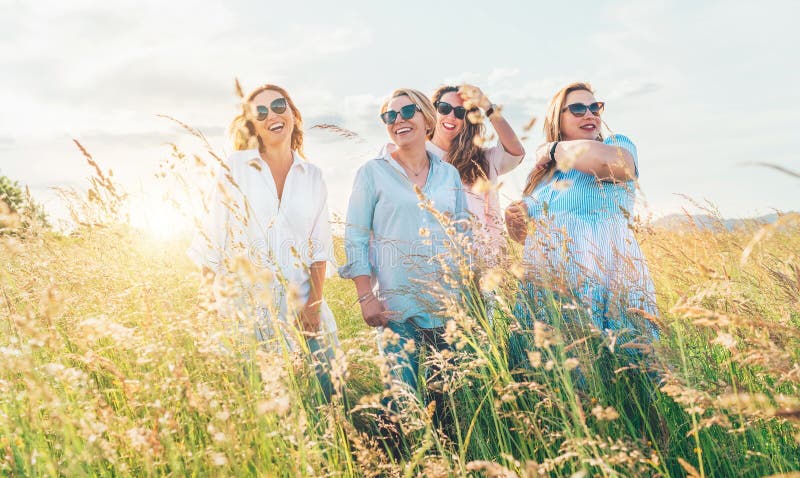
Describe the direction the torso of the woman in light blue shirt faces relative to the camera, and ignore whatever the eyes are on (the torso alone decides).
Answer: toward the camera

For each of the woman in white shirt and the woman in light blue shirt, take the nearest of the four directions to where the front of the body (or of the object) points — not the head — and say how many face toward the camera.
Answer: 2

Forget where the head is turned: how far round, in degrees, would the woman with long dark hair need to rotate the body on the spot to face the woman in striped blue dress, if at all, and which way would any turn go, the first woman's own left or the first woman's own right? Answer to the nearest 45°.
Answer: approximately 45° to the first woman's own left

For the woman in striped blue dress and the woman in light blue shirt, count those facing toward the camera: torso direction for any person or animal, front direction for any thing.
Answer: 2

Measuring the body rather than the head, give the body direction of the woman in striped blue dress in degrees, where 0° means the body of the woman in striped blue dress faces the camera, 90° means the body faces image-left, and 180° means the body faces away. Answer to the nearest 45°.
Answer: approximately 0°

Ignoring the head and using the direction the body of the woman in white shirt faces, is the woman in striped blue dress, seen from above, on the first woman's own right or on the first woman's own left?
on the first woman's own left

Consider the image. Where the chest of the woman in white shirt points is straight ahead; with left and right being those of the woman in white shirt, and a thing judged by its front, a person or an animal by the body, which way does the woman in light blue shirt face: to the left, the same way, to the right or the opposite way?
the same way

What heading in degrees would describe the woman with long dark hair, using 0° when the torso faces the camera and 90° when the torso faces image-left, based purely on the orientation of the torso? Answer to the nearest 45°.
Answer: approximately 45°

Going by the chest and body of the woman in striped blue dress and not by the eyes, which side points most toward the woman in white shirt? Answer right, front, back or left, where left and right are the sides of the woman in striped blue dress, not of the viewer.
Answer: right

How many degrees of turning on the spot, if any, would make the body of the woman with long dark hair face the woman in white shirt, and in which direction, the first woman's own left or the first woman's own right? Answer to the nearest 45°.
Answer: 0° — they already face them
